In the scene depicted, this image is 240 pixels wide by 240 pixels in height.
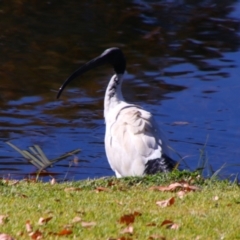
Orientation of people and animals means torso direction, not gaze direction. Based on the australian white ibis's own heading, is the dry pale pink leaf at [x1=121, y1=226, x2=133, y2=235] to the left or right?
on its left

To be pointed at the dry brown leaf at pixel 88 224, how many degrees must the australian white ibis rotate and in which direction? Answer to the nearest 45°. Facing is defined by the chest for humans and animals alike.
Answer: approximately 90° to its left

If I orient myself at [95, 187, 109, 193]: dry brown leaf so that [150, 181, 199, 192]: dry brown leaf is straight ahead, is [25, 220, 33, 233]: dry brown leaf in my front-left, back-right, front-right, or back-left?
back-right

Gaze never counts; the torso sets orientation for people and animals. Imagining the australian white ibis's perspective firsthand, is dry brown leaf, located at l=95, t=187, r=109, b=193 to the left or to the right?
on its left

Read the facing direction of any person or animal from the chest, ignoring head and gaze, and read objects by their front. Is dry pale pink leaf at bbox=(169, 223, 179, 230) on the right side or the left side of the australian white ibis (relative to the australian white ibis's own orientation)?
on its left

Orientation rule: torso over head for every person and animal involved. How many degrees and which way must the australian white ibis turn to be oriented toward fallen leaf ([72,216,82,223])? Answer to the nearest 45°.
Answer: approximately 90° to its left

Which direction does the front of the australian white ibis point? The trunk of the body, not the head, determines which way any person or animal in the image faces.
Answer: to the viewer's left

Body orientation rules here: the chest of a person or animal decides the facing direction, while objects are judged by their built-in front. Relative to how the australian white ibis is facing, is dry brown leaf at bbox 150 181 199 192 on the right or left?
on its left
